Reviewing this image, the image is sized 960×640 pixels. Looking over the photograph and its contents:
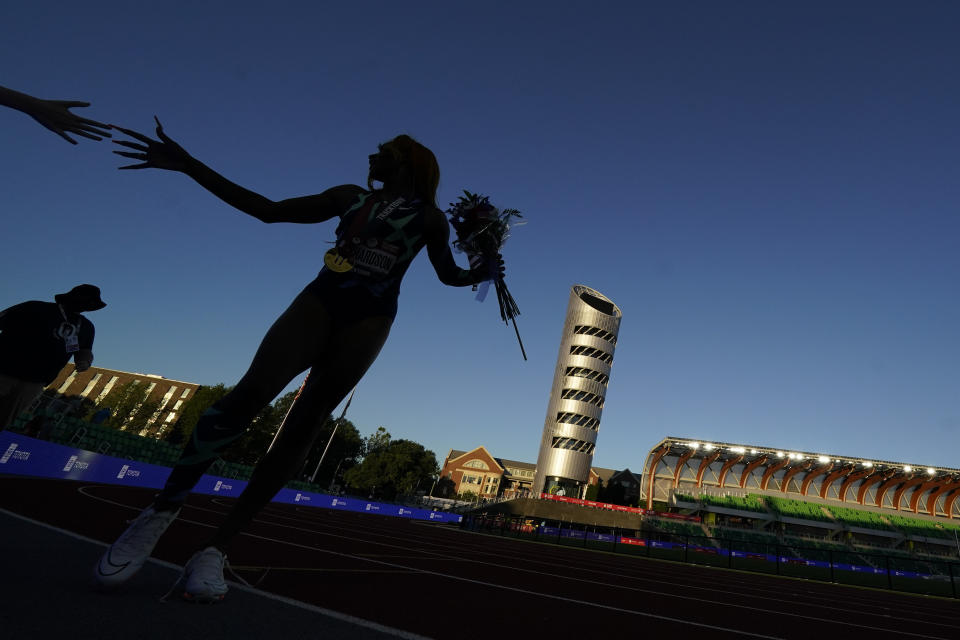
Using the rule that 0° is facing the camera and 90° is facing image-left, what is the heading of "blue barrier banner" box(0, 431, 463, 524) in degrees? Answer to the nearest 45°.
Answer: approximately 315°

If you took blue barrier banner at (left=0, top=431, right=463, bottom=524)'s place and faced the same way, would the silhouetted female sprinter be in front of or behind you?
in front
